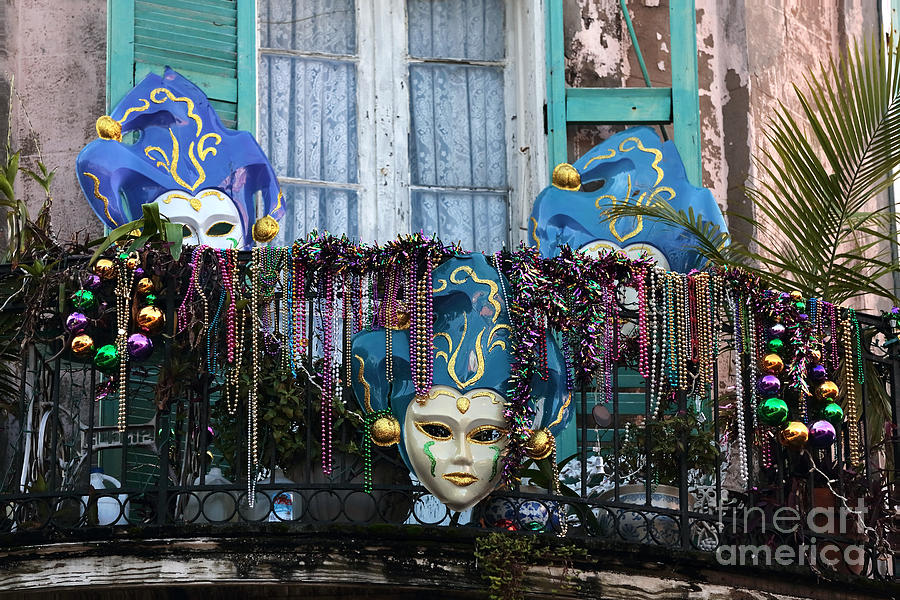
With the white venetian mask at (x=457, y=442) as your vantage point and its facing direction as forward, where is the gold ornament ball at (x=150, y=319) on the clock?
The gold ornament ball is roughly at 3 o'clock from the white venetian mask.

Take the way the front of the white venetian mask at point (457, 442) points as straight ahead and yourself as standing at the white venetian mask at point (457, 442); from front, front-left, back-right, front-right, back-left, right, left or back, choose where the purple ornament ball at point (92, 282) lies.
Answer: right

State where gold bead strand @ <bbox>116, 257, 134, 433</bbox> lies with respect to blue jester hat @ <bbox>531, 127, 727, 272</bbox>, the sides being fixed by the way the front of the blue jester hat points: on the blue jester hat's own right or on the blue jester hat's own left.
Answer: on the blue jester hat's own right

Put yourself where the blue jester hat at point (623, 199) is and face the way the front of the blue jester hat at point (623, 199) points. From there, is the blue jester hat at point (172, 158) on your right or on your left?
on your right

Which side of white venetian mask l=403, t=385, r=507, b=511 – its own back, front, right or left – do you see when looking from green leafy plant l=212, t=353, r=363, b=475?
right

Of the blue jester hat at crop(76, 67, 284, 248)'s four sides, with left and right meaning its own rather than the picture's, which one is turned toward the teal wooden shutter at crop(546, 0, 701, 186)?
left

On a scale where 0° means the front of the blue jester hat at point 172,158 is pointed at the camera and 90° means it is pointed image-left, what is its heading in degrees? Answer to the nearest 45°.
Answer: approximately 0°

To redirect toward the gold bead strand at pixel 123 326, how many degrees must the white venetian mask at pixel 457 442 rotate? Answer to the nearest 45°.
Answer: approximately 90° to its right
